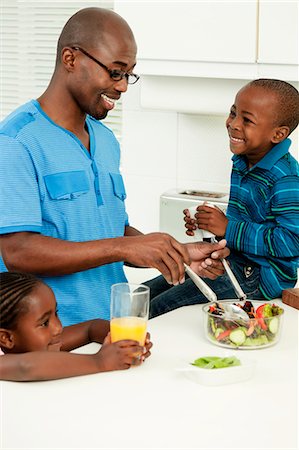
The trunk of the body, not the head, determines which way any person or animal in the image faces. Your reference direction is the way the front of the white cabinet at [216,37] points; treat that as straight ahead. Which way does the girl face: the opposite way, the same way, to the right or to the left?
to the left

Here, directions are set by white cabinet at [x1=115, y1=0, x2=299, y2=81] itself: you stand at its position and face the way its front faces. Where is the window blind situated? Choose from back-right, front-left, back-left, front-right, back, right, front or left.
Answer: back-right

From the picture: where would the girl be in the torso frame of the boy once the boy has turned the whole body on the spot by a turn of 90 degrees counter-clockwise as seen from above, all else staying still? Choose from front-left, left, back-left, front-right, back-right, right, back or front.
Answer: right

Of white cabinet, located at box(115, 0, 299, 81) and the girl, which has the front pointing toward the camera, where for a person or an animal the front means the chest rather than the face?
the white cabinet

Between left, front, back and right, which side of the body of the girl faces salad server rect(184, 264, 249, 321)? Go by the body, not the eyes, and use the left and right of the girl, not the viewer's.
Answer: front

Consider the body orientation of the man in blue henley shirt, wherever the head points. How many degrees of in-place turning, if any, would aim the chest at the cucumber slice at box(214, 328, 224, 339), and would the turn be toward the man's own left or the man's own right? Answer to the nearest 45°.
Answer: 0° — they already face it

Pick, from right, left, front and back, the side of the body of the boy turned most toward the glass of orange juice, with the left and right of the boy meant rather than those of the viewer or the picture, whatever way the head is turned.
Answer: front

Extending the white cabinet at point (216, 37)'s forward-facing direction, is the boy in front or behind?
in front

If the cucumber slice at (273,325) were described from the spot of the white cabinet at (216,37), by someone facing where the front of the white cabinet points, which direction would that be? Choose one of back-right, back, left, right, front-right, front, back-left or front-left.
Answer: front

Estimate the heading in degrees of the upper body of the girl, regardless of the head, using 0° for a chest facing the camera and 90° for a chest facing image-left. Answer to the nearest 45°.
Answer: approximately 270°

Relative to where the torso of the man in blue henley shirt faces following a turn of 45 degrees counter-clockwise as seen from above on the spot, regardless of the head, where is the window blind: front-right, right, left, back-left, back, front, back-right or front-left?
left

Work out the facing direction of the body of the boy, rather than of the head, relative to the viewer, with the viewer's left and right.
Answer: facing the viewer and to the left of the viewer

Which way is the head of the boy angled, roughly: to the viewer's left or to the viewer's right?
to the viewer's left

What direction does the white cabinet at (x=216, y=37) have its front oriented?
toward the camera

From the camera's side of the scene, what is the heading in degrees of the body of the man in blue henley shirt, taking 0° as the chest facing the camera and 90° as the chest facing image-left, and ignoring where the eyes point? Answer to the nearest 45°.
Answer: approximately 315°

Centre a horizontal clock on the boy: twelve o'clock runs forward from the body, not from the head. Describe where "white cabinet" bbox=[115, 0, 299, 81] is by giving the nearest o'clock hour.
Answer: The white cabinet is roughly at 4 o'clock from the boy.

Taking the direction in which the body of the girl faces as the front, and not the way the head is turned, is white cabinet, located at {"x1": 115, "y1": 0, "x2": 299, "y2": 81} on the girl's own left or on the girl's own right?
on the girl's own left

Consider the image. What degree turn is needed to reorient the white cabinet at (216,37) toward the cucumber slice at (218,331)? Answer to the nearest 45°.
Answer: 0° — it already faces it

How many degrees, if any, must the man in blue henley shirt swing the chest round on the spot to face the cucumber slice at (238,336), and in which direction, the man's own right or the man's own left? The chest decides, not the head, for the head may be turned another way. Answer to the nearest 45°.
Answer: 0° — they already face it
